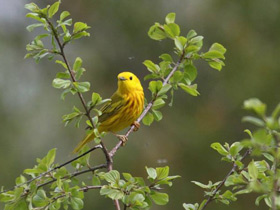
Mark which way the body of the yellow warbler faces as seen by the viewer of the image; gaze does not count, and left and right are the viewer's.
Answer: facing the viewer and to the right of the viewer
